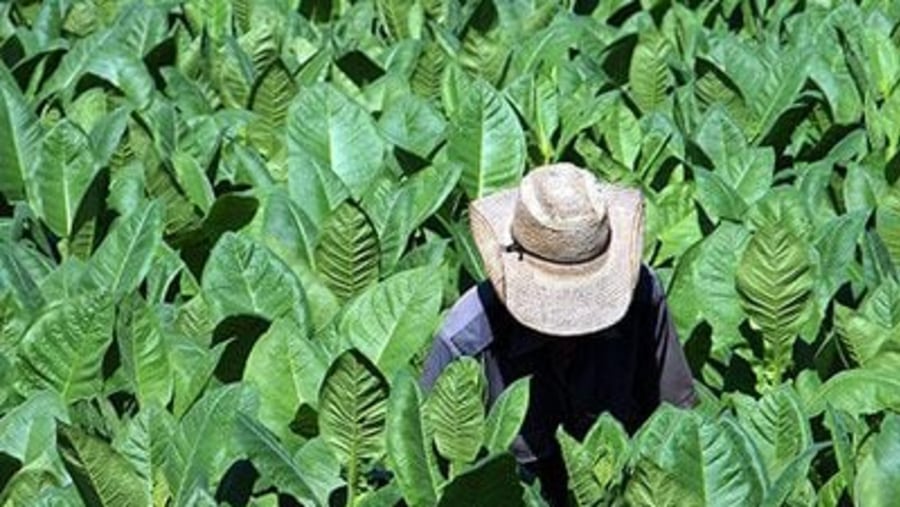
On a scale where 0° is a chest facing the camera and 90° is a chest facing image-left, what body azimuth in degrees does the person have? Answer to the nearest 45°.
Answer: approximately 0°
